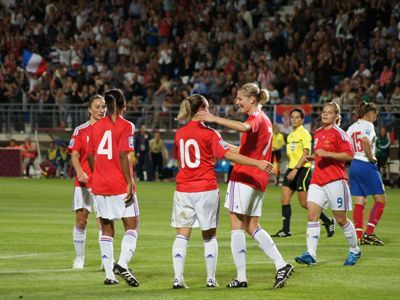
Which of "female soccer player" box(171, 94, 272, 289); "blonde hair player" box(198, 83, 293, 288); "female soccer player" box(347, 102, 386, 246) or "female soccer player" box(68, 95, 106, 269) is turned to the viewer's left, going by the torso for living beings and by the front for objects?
the blonde hair player

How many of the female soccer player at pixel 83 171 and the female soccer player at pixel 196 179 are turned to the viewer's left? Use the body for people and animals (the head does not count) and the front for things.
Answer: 0

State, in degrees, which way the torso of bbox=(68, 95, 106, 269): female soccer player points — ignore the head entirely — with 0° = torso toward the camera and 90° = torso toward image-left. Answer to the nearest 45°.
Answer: approximately 315°

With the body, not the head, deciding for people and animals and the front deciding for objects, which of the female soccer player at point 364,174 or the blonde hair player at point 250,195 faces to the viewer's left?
the blonde hair player

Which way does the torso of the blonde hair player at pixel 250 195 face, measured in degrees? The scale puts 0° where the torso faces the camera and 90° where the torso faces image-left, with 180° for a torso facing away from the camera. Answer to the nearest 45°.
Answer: approximately 90°

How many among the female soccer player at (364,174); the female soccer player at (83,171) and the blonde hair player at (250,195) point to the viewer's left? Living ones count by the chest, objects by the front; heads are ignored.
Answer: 1

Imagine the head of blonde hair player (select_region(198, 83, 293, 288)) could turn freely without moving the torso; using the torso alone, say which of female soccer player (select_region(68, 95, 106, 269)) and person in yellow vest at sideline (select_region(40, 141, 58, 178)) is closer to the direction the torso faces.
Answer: the female soccer player

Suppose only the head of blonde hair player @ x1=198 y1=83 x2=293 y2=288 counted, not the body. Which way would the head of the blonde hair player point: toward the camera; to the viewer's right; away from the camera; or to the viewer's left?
to the viewer's left

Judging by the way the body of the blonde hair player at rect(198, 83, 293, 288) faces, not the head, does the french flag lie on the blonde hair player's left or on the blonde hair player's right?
on the blonde hair player's right
